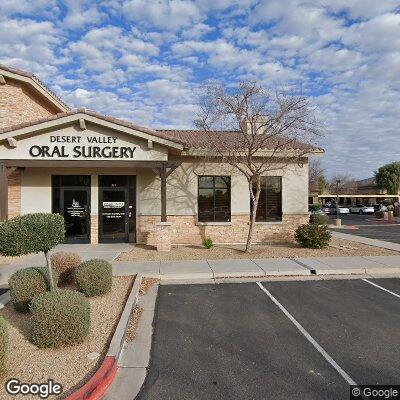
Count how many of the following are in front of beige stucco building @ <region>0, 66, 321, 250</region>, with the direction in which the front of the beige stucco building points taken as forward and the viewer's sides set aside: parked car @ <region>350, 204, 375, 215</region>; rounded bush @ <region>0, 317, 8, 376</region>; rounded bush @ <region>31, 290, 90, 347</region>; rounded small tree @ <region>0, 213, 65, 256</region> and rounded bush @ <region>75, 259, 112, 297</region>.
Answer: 4

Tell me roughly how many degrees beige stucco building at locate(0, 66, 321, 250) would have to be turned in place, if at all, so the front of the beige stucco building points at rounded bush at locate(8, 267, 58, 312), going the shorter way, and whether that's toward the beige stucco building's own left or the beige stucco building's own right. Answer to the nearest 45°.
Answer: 0° — it already faces it

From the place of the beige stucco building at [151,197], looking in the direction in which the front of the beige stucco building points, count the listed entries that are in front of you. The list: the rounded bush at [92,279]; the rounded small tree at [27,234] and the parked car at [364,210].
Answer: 2

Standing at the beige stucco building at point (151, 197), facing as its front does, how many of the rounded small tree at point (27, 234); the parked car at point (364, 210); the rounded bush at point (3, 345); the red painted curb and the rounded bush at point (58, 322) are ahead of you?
4

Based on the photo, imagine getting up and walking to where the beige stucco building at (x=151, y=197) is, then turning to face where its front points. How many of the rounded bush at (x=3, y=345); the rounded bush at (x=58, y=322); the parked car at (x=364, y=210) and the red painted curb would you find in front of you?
3

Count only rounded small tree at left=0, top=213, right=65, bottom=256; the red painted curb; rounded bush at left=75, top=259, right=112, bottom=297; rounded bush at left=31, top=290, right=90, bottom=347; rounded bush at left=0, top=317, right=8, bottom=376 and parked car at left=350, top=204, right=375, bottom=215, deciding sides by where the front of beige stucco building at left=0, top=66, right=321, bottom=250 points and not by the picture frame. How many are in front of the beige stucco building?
5

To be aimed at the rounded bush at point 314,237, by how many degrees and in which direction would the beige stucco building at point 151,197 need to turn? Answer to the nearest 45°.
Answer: approximately 90° to its left

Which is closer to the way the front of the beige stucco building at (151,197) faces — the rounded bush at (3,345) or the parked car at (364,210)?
the rounded bush

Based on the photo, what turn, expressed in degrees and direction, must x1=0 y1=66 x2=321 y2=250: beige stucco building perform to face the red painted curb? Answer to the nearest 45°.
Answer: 0° — it already faces it

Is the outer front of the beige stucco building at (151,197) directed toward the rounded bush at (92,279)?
yes

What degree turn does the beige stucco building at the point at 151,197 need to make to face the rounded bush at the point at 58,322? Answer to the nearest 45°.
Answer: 0° — it already faces it

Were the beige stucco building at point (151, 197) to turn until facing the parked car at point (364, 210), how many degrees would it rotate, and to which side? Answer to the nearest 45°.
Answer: approximately 135° to its left

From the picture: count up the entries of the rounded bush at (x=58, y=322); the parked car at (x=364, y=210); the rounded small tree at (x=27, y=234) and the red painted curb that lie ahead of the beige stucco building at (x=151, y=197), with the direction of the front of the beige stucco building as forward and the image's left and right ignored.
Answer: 3

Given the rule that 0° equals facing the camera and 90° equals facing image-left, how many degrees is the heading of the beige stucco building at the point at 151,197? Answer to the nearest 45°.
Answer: approximately 0°

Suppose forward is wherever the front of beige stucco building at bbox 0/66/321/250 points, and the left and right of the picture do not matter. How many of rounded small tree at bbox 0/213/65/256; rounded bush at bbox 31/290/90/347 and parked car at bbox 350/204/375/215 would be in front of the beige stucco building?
2

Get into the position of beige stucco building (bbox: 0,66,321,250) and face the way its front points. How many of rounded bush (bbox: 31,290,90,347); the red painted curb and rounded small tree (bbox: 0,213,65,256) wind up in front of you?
3
